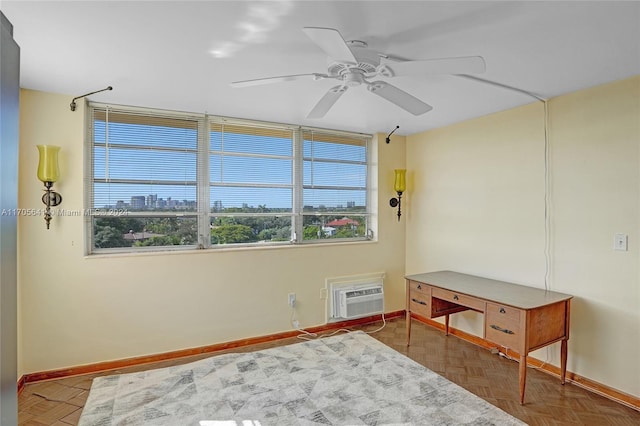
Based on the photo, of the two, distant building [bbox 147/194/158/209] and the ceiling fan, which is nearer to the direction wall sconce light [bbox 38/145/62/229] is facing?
the ceiling fan

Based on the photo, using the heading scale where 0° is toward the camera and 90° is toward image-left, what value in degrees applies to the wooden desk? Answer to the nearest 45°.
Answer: approximately 45°

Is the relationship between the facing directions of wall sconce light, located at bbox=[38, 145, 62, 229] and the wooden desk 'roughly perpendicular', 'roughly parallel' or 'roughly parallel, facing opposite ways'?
roughly perpendicular

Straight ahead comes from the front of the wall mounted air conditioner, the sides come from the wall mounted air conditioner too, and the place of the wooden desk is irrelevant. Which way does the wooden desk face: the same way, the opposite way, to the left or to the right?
to the right

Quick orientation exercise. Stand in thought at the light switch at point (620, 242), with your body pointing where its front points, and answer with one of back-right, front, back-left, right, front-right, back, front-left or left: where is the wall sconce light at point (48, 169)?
front-right

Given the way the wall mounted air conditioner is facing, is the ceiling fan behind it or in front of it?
in front

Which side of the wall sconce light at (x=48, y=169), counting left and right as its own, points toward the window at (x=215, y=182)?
left

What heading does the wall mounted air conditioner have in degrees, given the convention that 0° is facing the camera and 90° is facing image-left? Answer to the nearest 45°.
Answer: approximately 315°
